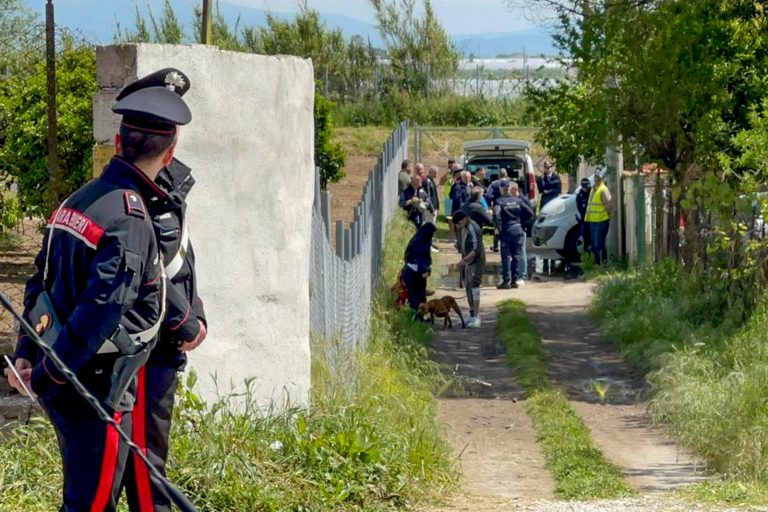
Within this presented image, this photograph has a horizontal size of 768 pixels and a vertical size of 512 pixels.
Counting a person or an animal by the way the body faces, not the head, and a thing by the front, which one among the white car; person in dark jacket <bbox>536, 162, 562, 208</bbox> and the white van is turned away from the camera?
the white van

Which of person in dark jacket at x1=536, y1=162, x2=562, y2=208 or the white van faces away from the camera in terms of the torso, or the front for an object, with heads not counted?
the white van

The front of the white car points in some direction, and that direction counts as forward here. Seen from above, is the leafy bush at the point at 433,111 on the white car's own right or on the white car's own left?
on the white car's own right

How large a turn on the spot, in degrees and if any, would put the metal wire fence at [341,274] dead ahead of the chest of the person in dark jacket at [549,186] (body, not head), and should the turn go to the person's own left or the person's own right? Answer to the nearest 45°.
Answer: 0° — they already face it

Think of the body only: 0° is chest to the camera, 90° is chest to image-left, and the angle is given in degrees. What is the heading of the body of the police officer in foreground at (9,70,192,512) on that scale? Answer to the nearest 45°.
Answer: approximately 225°

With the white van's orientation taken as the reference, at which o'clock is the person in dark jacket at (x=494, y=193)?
The person in dark jacket is roughly at 6 o'clock from the white van.

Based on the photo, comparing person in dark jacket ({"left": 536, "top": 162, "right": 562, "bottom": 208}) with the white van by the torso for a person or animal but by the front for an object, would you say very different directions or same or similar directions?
very different directions

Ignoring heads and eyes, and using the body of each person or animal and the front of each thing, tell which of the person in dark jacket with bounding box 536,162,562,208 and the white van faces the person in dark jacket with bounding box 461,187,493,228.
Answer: the person in dark jacket with bounding box 536,162,562,208

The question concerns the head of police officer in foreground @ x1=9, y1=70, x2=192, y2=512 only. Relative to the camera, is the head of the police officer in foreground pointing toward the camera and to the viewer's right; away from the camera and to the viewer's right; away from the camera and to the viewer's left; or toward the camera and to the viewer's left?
away from the camera and to the viewer's right

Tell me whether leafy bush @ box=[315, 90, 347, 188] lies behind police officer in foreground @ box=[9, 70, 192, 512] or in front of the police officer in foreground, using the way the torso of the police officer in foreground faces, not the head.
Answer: in front

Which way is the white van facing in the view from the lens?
facing away from the viewer

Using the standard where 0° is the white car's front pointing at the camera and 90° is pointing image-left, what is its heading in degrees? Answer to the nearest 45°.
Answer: approximately 45°

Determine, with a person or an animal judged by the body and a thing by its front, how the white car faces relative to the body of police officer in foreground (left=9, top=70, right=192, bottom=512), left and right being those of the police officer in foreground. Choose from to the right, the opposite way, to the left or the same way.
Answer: the opposite way

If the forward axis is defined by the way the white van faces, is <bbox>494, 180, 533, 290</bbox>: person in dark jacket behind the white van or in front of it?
behind

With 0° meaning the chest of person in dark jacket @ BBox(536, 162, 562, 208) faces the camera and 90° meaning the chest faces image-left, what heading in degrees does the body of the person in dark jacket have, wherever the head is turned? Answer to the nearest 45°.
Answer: approximately 0°
